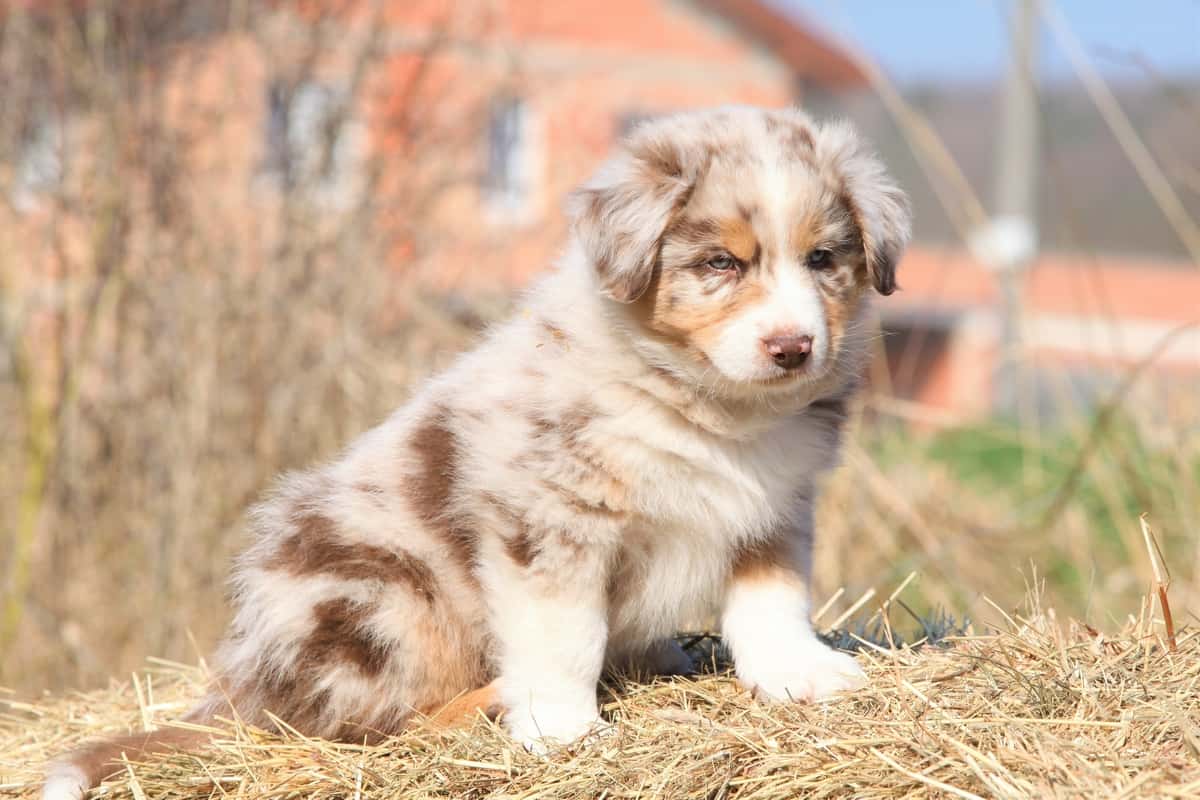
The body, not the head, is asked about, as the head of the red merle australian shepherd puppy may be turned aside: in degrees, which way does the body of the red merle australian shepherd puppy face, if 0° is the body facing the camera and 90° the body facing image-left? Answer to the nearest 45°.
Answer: approximately 315°
